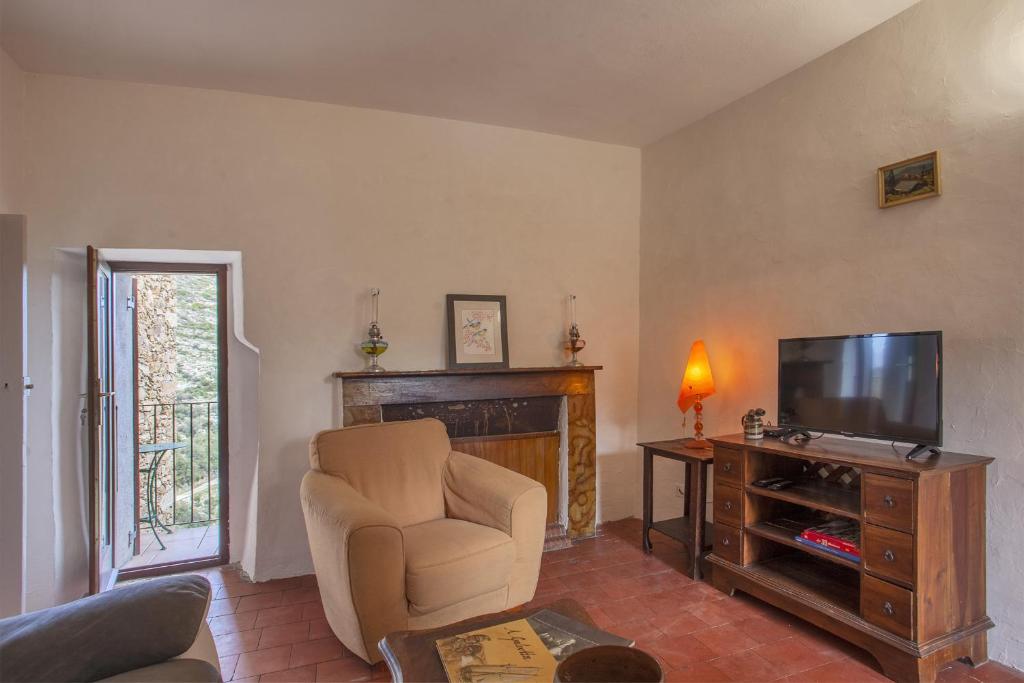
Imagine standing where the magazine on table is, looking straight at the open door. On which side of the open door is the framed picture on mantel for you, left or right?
right

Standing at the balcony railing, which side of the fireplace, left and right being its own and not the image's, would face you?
right

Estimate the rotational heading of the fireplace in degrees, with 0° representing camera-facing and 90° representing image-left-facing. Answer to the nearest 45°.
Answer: approximately 0°

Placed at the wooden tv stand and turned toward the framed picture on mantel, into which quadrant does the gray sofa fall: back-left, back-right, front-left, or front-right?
front-left

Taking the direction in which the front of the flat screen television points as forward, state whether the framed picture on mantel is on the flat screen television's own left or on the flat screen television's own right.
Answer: on the flat screen television's own right

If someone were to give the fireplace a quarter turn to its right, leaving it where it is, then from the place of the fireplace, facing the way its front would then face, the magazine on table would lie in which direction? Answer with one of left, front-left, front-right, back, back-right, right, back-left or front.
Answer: left

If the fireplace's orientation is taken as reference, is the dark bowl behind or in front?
in front

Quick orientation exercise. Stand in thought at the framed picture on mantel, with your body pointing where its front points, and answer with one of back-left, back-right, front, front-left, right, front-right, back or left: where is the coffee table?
front

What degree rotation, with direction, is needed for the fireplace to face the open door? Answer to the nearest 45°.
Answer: approximately 90° to its right

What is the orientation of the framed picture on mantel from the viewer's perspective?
toward the camera

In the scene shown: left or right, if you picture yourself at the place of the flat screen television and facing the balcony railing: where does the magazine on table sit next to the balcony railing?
left

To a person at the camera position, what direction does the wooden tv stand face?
facing the viewer and to the left of the viewer

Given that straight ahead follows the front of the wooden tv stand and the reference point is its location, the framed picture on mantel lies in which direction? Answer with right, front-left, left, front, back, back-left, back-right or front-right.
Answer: front-right
